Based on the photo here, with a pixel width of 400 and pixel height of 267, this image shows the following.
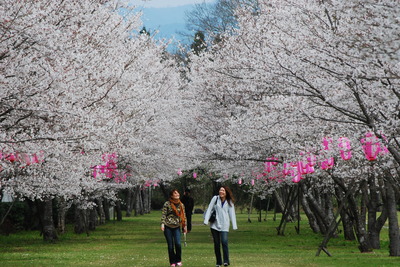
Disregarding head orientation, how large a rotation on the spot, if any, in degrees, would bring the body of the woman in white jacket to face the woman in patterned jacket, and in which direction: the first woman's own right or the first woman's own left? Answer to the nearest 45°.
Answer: approximately 90° to the first woman's own right

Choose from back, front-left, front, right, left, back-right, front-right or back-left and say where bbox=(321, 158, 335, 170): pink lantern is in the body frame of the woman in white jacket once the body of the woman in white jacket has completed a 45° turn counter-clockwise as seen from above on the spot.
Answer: left

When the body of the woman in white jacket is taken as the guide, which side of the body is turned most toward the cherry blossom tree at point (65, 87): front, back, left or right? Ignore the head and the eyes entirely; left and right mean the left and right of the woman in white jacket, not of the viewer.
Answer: right

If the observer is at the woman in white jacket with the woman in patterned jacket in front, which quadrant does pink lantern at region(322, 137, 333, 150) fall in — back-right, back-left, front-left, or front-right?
back-right

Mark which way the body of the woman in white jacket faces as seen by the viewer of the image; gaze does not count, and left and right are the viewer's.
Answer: facing the viewer

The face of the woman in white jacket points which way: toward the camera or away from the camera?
toward the camera

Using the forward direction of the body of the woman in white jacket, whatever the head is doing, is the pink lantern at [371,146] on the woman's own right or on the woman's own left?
on the woman's own left
